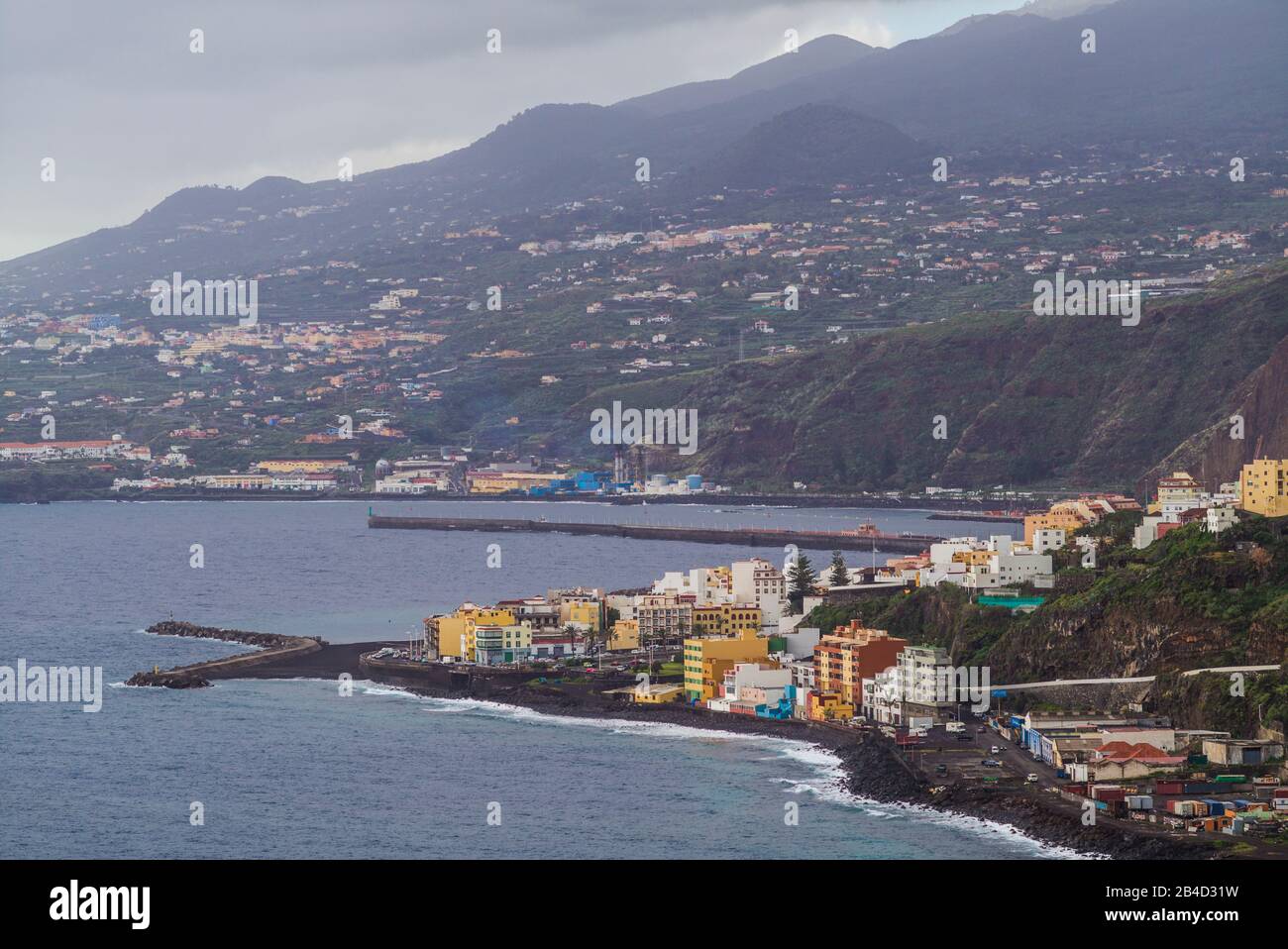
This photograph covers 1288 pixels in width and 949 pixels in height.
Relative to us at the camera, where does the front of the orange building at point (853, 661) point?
facing the viewer and to the left of the viewer

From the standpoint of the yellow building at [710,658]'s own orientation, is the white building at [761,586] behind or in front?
behind

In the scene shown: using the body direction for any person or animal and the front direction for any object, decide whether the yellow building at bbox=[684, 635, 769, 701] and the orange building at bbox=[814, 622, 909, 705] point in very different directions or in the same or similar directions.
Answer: same or similar directions

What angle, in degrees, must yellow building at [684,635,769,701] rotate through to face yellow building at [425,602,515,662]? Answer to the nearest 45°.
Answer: approximately 90° to its right

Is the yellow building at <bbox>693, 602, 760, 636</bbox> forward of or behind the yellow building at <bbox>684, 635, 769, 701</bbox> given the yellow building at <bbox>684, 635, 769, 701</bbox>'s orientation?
behind

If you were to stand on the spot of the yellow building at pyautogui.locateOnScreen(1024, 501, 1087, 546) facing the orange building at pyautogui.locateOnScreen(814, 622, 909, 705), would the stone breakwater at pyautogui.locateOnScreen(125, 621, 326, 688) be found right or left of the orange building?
right

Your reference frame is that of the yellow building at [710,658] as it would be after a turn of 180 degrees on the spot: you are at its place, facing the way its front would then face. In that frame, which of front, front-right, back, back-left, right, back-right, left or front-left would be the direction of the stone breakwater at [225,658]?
left

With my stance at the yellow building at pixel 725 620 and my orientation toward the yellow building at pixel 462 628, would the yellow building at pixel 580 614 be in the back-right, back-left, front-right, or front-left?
front-right

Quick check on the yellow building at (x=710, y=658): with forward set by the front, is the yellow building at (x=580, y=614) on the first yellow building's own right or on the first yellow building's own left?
on the first yellow building's own right

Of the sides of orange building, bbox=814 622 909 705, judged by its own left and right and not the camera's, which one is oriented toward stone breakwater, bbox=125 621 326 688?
right

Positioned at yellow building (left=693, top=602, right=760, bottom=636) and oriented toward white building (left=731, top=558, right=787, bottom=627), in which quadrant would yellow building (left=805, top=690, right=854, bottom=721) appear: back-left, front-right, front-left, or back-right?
back-right

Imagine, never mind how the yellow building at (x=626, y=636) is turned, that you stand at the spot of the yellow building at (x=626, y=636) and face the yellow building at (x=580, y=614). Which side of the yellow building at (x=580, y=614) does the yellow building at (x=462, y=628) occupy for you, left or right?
left

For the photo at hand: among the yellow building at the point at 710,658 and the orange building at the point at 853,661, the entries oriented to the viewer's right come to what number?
0

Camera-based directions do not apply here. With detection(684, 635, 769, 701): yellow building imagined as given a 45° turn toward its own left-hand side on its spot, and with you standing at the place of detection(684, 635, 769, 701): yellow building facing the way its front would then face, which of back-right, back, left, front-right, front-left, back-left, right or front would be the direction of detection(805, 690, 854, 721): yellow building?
front-left
